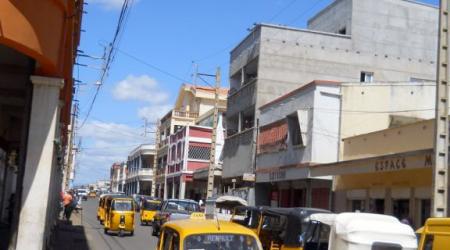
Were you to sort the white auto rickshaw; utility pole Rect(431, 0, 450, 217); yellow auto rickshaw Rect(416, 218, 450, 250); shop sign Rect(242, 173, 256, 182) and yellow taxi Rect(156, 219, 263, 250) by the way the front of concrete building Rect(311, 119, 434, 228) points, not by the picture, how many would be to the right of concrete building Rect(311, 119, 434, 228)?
1

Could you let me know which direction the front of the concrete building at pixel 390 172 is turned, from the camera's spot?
facing the viewer and to the left of the viewer

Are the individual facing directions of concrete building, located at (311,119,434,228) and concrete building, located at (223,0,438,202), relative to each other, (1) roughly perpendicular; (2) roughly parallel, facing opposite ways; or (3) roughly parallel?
roughly parallel

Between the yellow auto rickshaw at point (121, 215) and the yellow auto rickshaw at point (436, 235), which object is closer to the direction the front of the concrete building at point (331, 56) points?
the yellow auto rickshaw at point (121, 215)

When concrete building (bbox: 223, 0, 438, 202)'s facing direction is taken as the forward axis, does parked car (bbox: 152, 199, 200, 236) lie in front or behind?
in front

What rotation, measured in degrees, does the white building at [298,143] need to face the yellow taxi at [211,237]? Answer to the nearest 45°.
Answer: approximately 45° to its left

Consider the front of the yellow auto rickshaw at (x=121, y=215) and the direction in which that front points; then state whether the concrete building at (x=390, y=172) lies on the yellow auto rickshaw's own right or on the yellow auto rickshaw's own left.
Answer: on the yellow auto rickshaw's own left
